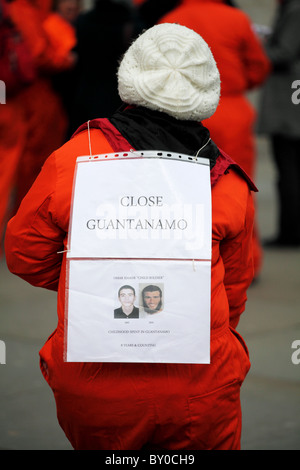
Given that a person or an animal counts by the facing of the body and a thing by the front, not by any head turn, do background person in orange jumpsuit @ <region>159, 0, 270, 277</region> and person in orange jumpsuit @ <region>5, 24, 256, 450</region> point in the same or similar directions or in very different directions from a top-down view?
same or similar directions

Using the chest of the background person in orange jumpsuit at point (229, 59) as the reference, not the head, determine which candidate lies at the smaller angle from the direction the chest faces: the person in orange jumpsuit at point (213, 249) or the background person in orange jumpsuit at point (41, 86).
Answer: the background person in orange jumpsuit

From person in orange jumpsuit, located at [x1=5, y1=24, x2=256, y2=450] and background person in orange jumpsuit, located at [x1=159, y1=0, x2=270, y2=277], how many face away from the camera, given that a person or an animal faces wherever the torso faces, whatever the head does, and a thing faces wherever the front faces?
2

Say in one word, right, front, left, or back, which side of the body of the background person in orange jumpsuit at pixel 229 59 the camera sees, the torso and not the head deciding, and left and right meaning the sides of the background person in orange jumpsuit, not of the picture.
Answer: back

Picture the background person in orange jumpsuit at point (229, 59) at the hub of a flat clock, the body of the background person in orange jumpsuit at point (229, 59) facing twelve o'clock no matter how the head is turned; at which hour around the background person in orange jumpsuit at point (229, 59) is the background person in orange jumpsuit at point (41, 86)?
the background person in orange jumpsuit at point (41, 86) is roughly at 10 o'clock from the background person in orange jumpsuit at point (229, 59).

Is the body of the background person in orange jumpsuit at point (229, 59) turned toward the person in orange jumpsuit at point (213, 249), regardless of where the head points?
no

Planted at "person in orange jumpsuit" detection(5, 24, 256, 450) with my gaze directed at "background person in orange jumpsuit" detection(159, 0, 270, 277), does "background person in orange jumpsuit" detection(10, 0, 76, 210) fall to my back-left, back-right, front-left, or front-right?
front-left

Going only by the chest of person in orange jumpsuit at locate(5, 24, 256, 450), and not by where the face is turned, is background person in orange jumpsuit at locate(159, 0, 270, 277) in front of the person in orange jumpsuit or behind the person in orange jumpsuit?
in front

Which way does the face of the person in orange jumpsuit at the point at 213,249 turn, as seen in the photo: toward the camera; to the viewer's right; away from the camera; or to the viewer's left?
away from the camera

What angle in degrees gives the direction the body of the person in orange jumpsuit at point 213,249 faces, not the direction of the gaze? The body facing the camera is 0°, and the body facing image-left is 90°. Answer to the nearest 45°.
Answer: approximately 180°

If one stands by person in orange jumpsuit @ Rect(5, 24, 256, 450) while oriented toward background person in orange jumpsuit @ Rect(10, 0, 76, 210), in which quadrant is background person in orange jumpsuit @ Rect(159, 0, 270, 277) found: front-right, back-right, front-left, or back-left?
front-right

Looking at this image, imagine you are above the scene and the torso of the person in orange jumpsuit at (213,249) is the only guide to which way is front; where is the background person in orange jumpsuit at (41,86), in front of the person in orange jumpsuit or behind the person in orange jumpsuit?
in front

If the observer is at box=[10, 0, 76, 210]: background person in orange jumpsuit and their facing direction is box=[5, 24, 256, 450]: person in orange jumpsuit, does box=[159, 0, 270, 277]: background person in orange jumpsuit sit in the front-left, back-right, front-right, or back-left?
front-left
